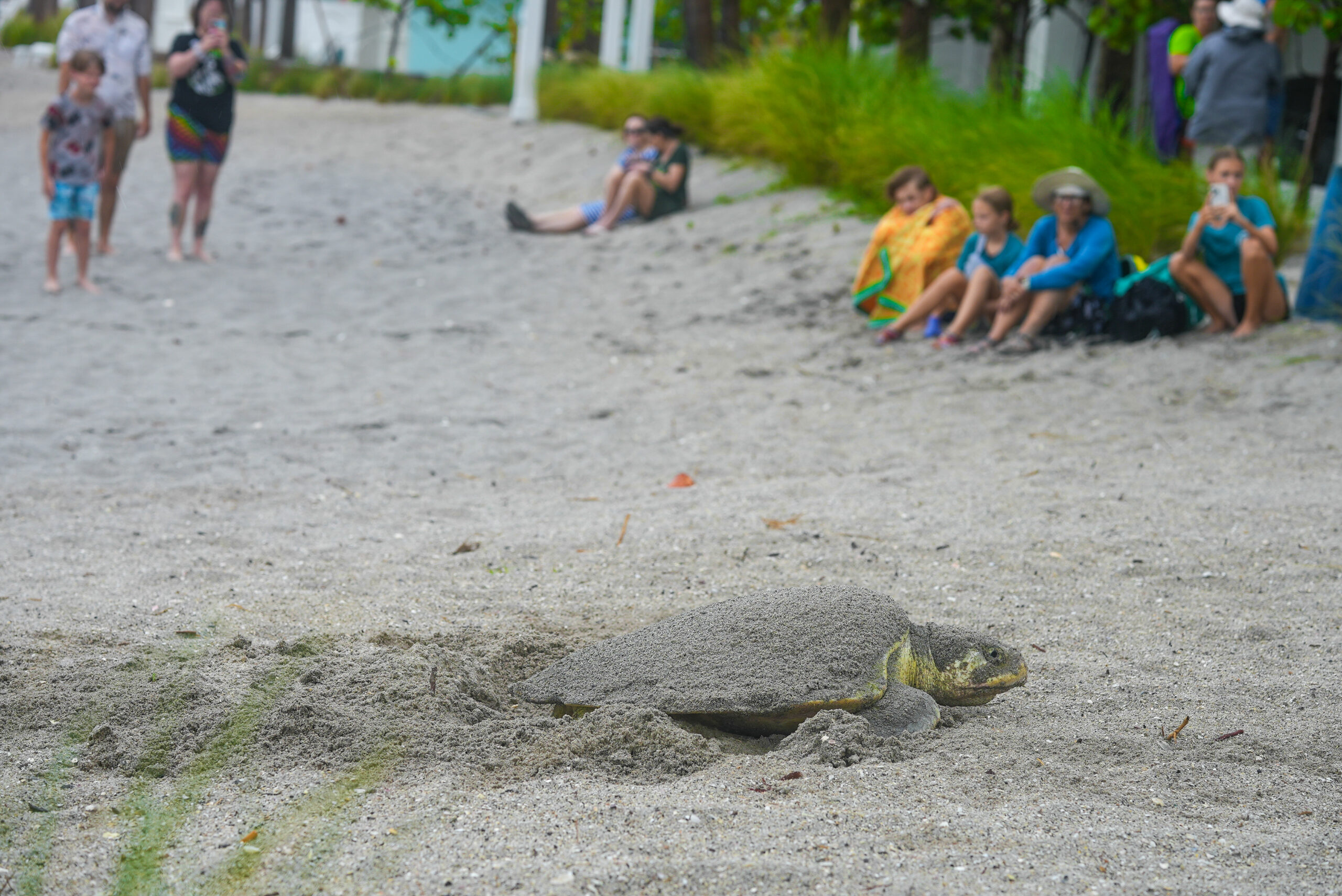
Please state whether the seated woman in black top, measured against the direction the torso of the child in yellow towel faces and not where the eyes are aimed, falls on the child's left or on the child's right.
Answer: on the child's right

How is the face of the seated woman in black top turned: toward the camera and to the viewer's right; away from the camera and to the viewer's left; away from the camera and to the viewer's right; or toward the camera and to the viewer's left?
toward the camera and to the viewer's left

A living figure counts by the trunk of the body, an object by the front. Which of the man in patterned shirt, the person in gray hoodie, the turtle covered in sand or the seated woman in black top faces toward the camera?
the man in patterned shirt

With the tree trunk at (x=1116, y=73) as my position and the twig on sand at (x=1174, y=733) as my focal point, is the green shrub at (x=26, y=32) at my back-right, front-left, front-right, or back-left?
back-right

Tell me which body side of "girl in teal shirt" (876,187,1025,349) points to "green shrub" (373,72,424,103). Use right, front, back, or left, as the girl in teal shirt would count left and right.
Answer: right

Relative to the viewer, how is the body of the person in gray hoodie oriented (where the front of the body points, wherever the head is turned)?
away from the camera

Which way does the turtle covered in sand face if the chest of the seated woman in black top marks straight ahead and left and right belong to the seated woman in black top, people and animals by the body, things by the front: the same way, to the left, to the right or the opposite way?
the opposite way

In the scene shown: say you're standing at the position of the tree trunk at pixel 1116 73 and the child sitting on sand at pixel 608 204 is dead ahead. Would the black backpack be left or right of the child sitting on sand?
left

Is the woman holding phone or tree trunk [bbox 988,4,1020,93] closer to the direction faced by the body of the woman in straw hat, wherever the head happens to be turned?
the woman holding phone

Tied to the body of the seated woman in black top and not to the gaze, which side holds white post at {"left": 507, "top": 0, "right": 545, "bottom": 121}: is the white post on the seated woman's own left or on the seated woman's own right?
on the seated woman's own right

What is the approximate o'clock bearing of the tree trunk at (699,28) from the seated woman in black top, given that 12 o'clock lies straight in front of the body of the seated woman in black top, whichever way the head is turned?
The tree trunk is roughly at 3 o'clock from the seated woman in black top.
